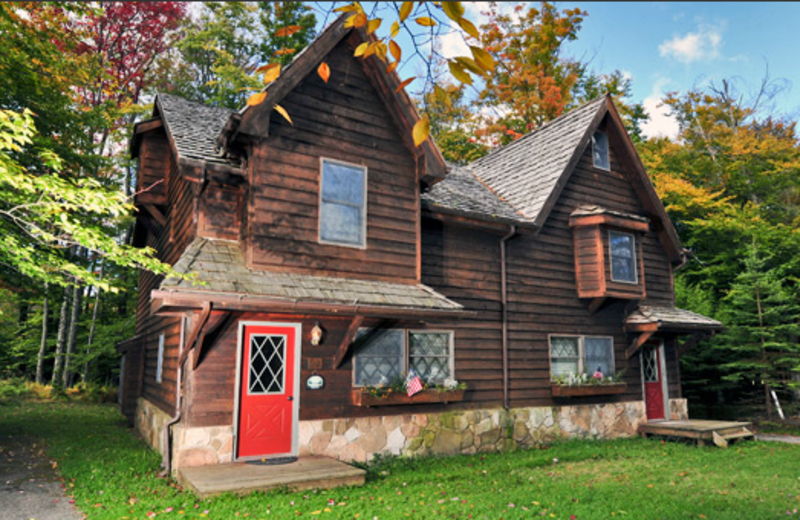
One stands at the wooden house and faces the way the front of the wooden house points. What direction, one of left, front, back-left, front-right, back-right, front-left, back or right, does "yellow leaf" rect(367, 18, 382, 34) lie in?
front-right

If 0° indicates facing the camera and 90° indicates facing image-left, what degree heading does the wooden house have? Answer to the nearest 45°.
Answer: approximately 315°

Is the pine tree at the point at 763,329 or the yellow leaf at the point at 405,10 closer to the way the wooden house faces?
the yellow leaf

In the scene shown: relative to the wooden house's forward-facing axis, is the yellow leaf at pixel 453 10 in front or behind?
in front

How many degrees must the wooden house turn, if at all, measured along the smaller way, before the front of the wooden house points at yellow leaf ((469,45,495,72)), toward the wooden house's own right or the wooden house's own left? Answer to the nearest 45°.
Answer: approximately 45° to the wooden house's own right

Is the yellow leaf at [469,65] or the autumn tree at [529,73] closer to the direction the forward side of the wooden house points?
the yellow leaf

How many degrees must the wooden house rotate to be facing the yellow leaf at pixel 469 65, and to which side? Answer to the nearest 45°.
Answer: approximately 45° to its right

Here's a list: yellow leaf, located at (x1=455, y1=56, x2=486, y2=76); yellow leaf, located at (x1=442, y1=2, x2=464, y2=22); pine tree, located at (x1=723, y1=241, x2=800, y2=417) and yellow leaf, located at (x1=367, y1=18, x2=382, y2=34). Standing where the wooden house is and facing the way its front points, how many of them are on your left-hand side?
1

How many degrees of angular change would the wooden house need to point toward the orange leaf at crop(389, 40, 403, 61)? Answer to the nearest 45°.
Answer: approximately 45° to its right

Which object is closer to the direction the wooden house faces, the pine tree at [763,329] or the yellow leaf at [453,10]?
the yellow leaf

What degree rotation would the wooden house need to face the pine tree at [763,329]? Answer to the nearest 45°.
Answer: approximately 90° to its left
